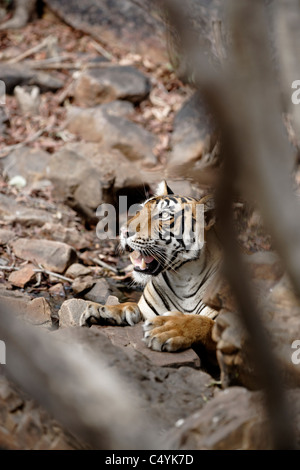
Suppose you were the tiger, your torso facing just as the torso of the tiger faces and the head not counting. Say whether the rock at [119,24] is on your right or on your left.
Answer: on your right

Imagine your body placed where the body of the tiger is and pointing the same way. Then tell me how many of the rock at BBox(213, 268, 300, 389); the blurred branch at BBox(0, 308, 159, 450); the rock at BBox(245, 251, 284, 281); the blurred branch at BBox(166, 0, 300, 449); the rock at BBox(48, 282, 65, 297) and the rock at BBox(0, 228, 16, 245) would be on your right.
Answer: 2

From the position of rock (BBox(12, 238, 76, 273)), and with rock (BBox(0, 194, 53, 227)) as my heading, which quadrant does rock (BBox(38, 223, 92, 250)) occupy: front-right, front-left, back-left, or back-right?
front-right

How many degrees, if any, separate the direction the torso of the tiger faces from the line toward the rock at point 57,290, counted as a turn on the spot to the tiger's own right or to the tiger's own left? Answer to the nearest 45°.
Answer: approximately 90° to the tiger's own right

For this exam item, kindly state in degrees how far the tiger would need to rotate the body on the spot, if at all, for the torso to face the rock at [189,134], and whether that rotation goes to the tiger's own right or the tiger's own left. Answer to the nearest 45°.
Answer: approximately 135° to the tiger's own right

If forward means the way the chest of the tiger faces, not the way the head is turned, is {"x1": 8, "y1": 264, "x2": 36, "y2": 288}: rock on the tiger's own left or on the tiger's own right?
on the tiger's own right

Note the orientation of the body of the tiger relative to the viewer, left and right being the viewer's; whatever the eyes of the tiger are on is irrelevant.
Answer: facing the viewer and to the left of the viewer

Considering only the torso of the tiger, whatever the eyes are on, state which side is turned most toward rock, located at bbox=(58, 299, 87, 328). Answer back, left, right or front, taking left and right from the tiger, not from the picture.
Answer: front

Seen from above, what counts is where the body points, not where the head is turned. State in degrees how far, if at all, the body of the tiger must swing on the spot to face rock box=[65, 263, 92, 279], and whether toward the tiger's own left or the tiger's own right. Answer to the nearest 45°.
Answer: approximately 90° to the tiger's own right

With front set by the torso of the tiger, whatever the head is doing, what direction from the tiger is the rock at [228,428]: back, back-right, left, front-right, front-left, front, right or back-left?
front-left

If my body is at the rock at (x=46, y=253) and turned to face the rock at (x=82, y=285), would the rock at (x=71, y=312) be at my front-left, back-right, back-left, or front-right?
front-right

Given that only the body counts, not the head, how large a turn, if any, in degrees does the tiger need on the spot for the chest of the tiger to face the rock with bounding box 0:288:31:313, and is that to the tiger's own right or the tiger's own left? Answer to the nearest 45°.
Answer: approximately 45° to the tiger's own right

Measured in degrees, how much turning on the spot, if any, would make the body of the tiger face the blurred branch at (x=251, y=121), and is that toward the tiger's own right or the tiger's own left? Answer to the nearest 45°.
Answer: approximately 45° to the tiger's own left
